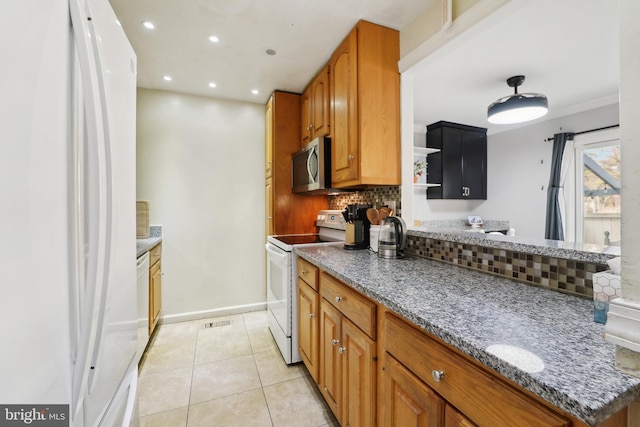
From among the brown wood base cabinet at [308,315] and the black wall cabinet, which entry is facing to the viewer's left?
the brown wood base cabinet

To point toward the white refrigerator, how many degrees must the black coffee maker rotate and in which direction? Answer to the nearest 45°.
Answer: approximately 45° to its left

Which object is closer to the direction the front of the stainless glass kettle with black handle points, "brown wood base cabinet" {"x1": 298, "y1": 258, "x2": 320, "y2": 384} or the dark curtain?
the brown wood base cabinet

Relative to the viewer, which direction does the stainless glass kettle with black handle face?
to the viewer's left

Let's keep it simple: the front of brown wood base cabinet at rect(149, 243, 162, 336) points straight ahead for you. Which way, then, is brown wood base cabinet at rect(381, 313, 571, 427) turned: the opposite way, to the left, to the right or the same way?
the opposite way

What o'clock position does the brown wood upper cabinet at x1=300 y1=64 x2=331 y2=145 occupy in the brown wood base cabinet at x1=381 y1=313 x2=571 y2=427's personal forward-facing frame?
The brown wood upper cabinet is roughly at 3 o'clock from the brown wood base cabinet.

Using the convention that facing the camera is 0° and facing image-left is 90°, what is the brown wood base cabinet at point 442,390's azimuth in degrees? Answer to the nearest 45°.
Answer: approximately 45°

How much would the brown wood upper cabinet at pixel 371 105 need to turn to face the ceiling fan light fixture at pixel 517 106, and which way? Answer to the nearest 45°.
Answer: approximately 180°

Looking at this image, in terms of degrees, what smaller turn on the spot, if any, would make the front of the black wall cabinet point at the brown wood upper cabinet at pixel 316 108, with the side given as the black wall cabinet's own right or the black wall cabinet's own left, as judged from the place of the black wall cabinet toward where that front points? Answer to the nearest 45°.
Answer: approximately 90° to the black wall cabinet's own right

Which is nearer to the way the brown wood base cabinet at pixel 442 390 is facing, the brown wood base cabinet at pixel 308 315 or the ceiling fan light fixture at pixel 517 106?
the brown wood base cabinet

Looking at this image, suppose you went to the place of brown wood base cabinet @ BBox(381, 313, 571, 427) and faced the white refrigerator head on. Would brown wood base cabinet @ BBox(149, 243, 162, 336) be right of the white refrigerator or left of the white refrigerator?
right

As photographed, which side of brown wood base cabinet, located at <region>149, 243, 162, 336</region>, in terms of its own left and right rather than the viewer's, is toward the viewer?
right
